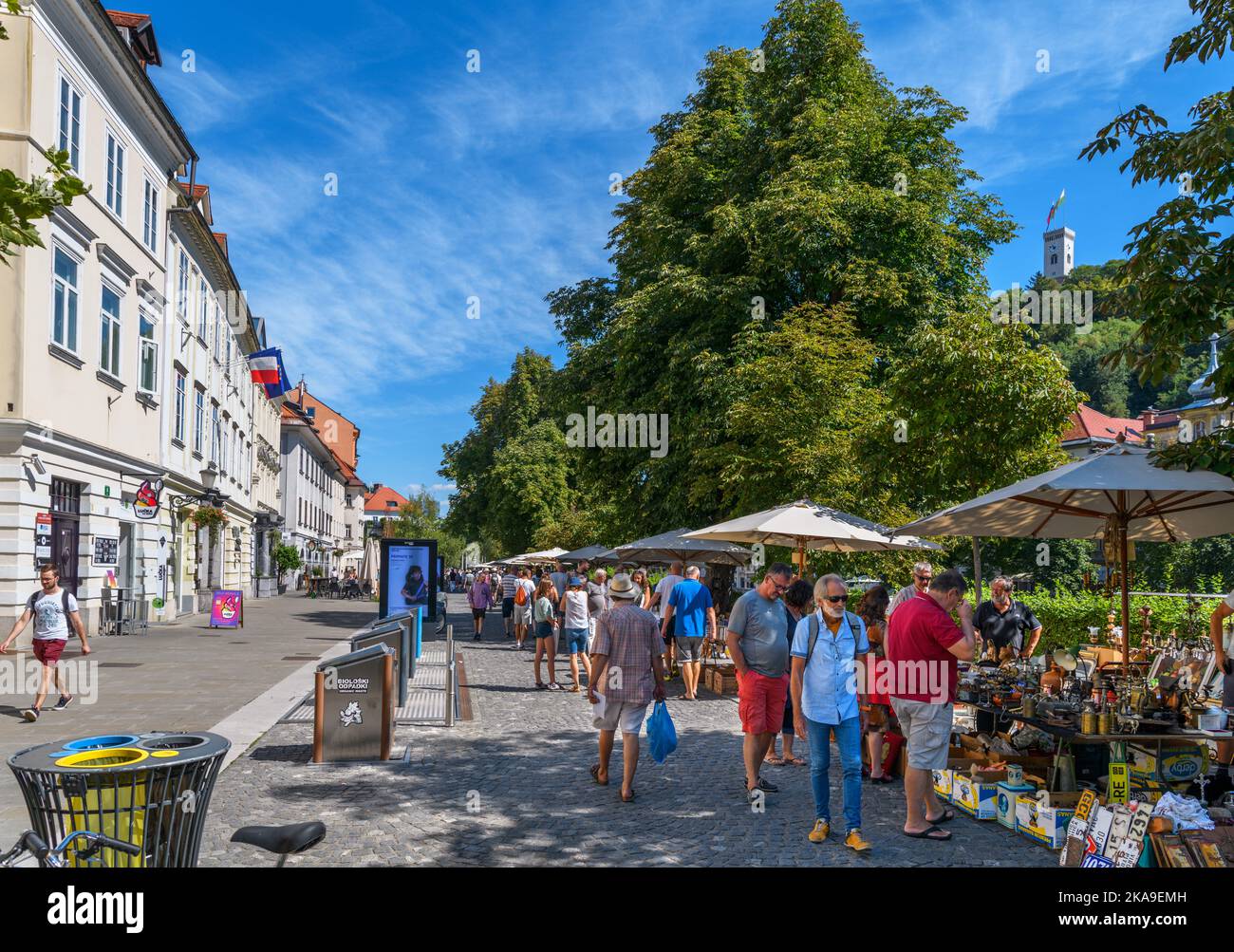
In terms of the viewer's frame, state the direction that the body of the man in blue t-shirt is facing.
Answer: away from the camera

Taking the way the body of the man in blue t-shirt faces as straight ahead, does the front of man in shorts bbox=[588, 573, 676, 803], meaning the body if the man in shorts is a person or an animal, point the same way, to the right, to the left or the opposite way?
the same way

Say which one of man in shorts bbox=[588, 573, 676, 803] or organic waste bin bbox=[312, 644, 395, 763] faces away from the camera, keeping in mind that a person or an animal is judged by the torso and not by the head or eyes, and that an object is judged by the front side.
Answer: the man in shorts

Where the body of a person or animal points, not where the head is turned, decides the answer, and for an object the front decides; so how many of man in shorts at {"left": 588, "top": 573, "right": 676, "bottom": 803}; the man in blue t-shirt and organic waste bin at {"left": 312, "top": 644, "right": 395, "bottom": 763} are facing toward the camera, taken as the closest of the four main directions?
1

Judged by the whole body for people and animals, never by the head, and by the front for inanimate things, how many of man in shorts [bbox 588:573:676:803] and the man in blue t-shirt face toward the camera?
0

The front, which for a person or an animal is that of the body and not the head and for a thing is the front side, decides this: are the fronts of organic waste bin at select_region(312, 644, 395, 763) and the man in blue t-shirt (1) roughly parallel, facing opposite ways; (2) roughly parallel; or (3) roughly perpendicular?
roughly parallel, facing opposite ways

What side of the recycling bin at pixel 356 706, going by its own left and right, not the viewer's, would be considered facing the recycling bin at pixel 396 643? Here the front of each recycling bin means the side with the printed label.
back

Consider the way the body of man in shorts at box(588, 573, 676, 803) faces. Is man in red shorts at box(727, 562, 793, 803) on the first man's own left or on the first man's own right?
on the first man's own right

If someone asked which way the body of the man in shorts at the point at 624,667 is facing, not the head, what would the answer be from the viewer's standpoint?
away from the camera

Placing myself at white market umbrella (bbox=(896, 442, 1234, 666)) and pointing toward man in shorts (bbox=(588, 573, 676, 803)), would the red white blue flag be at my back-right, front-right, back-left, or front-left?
front-right

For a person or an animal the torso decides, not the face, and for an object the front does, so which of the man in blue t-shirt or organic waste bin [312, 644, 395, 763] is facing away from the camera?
the man in blue t-shirt

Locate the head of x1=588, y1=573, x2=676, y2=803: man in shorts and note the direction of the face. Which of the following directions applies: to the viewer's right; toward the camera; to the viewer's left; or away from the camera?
away from the camera

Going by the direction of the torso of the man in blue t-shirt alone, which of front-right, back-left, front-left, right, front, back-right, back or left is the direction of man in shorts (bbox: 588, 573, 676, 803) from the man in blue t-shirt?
back

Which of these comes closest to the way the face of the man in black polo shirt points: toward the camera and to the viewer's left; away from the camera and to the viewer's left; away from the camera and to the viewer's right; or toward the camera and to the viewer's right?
toward the camera and to the viewer's left

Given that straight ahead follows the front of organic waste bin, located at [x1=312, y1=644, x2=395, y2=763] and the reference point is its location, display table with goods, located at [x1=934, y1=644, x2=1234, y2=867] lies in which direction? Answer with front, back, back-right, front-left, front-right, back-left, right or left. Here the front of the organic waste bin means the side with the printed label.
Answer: front-left

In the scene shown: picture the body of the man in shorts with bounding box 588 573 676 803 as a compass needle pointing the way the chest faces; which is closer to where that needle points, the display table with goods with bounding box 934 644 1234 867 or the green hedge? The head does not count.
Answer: the green hedge

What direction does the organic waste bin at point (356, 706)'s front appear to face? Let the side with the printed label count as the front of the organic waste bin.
toward the camera
